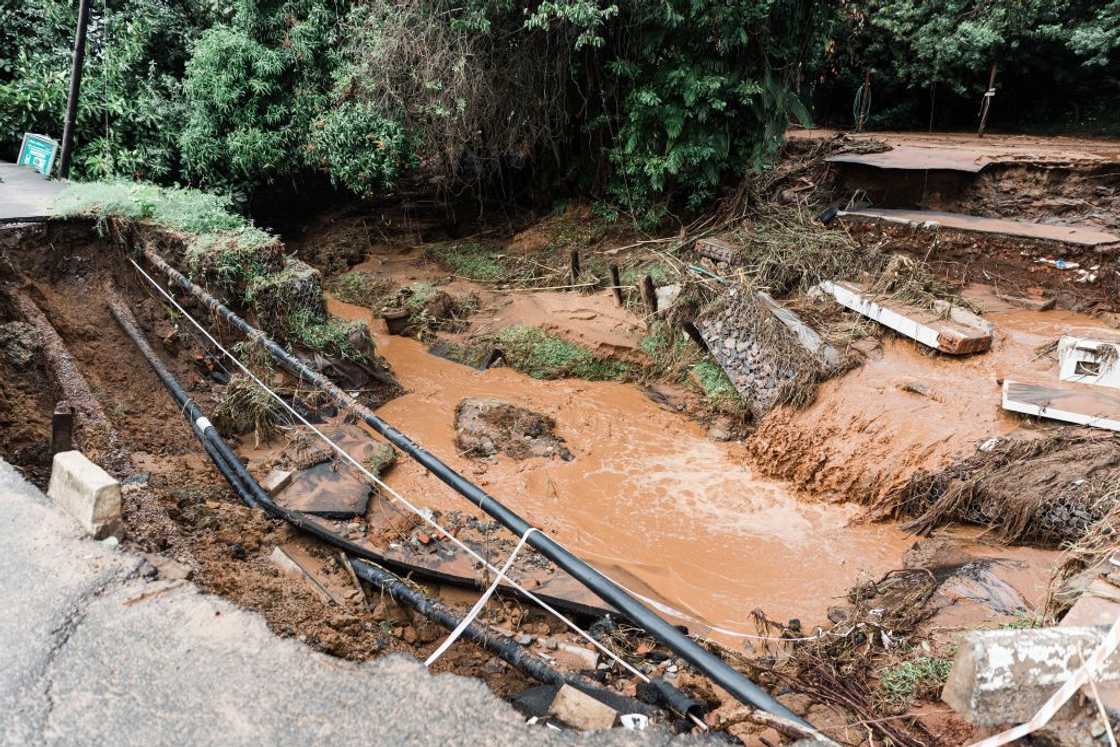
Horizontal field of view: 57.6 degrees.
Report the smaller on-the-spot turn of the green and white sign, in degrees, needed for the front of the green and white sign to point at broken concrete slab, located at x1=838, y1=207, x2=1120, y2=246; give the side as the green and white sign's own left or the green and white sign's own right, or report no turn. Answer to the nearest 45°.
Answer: approximately 45° to the green and white sign's own left

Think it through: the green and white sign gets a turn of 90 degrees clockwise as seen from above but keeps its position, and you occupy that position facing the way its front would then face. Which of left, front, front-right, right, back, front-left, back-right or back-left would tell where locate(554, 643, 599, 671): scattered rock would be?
left

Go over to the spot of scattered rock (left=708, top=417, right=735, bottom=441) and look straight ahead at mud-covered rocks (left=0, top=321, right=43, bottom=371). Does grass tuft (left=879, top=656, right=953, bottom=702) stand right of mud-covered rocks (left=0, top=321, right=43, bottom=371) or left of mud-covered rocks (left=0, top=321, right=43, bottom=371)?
left

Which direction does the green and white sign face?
toward the camera

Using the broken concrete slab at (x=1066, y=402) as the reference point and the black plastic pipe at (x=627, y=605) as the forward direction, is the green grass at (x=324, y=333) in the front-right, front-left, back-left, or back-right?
front-right

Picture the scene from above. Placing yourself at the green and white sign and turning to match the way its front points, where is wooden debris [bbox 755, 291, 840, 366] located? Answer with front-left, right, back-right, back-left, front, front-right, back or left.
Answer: front-left

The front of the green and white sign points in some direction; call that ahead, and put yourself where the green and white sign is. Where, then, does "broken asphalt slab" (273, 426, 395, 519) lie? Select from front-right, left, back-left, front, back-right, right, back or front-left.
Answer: front

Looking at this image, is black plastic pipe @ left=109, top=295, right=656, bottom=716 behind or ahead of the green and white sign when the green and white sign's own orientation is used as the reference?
ahead

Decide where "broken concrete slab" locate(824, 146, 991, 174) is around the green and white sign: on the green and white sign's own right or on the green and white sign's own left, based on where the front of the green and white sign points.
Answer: on the green and white sign's own left

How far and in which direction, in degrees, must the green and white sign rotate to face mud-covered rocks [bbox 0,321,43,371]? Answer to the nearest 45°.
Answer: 0° — it already faces it

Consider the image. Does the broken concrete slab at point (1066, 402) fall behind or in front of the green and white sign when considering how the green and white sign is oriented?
in front

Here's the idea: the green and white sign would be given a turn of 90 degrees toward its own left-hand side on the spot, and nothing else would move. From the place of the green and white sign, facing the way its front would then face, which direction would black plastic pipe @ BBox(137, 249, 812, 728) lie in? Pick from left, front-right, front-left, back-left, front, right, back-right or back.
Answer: right

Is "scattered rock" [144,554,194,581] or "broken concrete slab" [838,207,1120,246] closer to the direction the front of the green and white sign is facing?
the scattered rock
